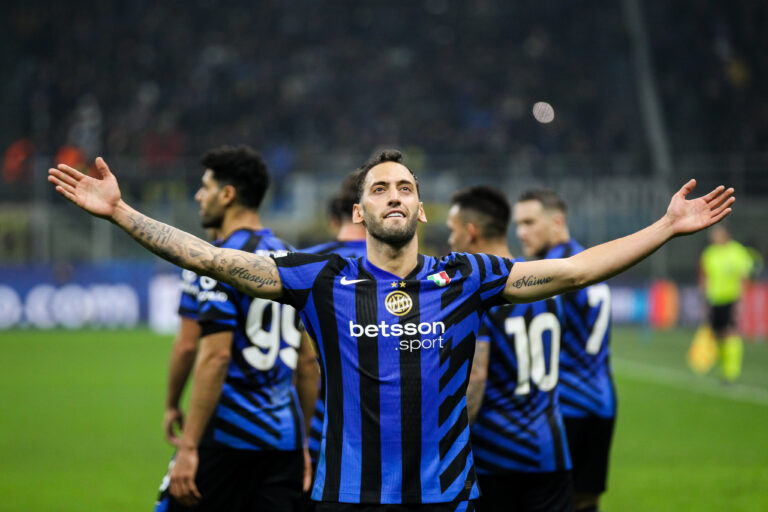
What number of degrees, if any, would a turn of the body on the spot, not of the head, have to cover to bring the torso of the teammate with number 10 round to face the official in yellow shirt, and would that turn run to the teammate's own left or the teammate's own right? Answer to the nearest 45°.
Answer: approximately 45° to the teammate's own right

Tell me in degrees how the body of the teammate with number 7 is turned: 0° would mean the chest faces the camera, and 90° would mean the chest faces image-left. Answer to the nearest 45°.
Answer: approximately 135°

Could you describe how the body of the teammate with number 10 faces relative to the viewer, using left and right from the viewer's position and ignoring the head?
facing away from the viewer and to the left of the viewer

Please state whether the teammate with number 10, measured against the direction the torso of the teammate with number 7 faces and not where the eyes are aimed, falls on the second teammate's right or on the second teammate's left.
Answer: on the second teammate's left

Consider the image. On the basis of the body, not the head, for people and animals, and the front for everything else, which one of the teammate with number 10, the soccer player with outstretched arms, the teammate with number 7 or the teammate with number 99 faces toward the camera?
the soccer player with outstretched arms

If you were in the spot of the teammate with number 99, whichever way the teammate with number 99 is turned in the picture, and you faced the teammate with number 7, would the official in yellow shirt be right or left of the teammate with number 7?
left

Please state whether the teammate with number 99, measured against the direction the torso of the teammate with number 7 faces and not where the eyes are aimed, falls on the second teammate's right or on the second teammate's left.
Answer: on the second teammate's left

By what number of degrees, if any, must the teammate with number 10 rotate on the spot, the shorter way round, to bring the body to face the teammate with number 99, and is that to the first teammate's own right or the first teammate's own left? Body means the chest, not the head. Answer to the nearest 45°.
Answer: approximately 45° to the first teammate's own left

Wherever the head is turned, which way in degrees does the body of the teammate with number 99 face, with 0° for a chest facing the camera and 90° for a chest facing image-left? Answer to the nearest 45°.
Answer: approximately 135°

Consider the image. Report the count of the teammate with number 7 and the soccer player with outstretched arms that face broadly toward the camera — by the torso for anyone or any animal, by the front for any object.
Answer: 1
